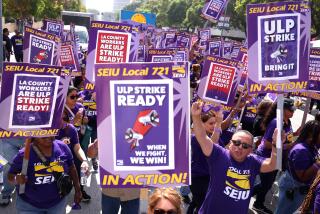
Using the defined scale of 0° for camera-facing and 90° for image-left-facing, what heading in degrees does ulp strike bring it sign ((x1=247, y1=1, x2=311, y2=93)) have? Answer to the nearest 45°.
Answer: approximately 0°

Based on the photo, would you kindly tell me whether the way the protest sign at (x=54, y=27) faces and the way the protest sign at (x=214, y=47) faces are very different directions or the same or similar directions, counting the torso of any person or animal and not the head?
same or similar directions

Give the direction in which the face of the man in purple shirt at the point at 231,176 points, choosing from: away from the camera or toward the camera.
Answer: toward the camera

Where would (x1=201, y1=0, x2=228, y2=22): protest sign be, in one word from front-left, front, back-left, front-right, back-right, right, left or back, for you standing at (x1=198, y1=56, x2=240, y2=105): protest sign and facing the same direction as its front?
back

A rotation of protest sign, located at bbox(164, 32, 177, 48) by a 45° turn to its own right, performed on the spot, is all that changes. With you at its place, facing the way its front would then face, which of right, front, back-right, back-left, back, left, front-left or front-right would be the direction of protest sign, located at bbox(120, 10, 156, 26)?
back-right

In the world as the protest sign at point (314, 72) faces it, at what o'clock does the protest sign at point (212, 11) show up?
the protest sign at point (212, 11) is roughly at 5 o'clock from the protest sign at point (314, 72).

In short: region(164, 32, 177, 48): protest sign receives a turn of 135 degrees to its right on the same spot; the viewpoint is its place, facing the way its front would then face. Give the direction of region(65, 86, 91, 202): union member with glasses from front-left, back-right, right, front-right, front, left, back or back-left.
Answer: back-left

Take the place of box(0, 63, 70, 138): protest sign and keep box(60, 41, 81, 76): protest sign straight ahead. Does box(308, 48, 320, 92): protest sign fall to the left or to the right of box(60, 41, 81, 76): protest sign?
right

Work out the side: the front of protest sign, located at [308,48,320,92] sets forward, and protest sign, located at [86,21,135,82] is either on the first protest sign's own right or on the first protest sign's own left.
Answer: on the first protest sign's own right

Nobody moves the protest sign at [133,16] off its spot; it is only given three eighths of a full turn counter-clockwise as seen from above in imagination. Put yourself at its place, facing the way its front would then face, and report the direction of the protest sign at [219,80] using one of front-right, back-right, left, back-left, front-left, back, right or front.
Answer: back-right

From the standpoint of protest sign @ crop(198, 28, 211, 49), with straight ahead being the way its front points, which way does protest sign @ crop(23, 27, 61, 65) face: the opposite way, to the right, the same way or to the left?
the same way

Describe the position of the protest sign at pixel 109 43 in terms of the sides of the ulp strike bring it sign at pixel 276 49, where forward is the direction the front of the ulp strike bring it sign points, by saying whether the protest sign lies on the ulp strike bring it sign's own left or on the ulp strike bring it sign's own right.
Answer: on the ulp strike bring it sign's own right

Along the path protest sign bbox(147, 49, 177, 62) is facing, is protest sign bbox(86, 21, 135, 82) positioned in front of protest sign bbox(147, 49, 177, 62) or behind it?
in front

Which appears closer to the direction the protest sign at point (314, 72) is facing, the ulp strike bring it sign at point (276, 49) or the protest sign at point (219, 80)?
the ulp strike bring it sign

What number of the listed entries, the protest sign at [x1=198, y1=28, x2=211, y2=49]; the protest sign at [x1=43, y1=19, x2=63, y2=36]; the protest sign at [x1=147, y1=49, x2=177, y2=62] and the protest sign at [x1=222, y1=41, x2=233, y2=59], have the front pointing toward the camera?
4

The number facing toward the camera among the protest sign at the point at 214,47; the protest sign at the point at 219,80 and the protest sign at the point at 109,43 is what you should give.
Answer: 3

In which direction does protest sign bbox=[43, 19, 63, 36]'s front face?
toward the camera

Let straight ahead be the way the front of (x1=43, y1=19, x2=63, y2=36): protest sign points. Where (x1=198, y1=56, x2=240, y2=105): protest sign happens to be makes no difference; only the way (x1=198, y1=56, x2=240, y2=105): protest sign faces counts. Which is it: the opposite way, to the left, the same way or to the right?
the same way

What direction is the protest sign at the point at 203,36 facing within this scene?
toward the camera
